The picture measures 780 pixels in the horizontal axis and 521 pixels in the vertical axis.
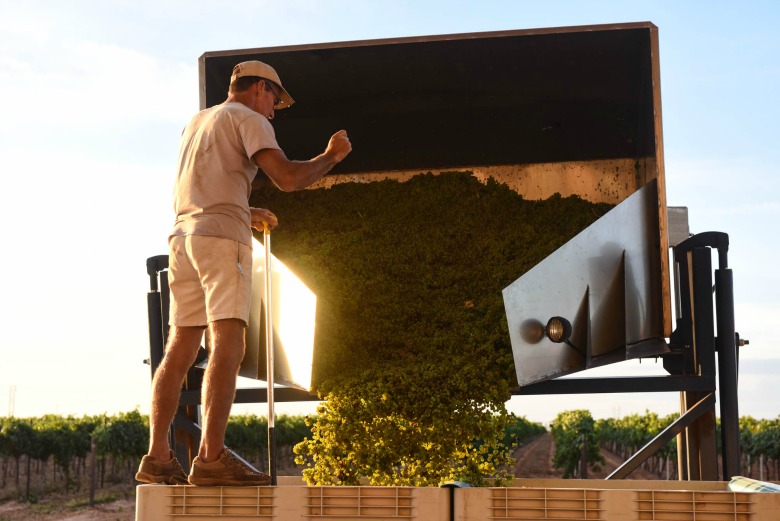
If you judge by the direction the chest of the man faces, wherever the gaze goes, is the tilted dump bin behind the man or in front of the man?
in front

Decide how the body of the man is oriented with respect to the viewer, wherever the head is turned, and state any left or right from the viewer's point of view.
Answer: facing away from the viewer and to the right of the viewer

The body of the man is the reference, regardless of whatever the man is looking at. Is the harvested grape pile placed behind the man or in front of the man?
in front
